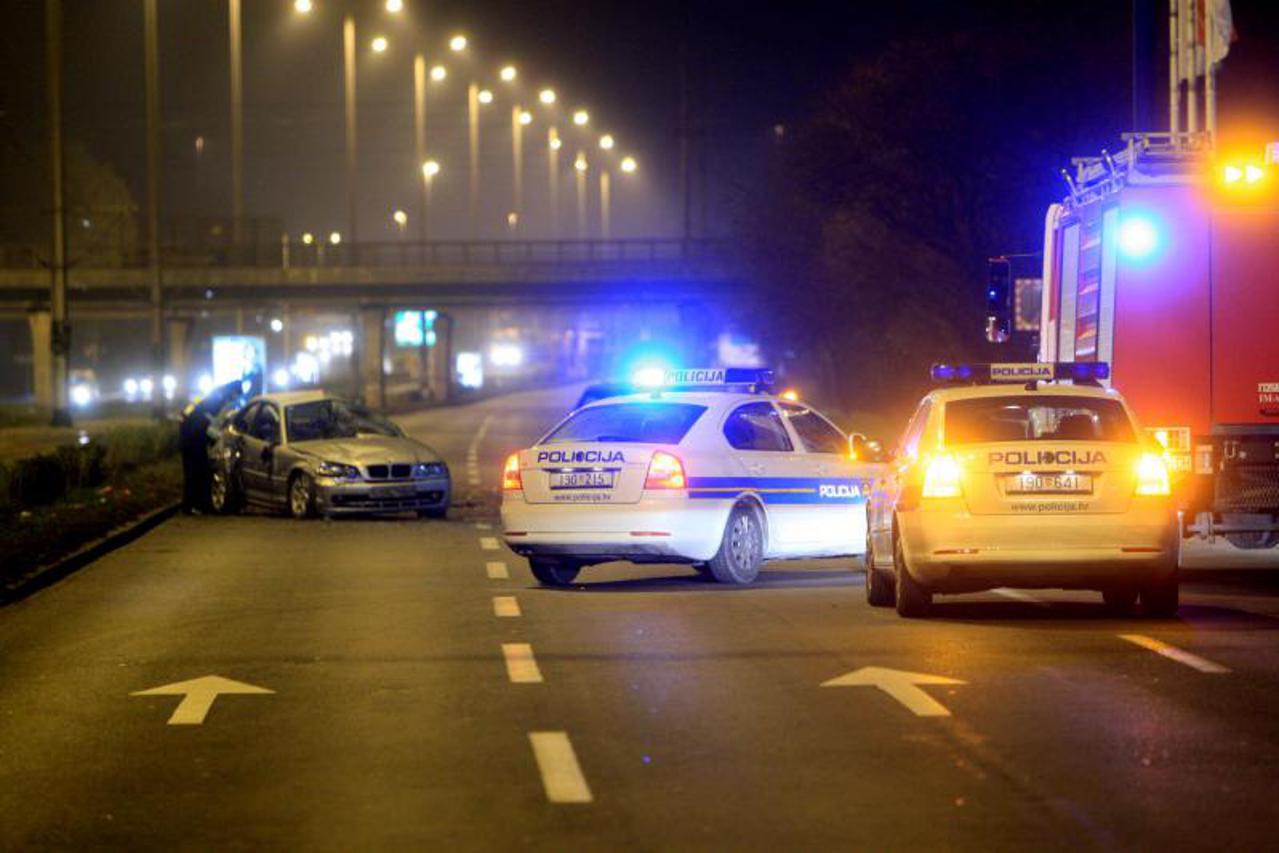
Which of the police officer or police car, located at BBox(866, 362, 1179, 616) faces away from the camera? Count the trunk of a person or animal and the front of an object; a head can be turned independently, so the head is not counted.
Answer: the police car

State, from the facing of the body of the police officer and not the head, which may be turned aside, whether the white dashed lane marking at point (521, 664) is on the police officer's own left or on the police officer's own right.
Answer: on the police officer's own right

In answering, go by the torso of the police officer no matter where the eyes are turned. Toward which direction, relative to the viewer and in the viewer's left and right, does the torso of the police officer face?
facing to the right of the viewer

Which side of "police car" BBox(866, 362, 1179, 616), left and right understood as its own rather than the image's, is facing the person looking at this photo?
back

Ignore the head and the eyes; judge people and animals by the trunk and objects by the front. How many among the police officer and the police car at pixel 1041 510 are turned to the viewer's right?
1

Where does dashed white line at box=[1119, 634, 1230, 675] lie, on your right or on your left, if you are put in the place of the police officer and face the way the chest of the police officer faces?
on your right

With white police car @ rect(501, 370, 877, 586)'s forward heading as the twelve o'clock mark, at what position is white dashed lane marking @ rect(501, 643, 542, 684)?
The white dashed lane marking is roughly at 5 o'clock from the white police car.

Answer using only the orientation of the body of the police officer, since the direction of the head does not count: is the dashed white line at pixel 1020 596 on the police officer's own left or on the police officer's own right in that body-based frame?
on the police officer's own right

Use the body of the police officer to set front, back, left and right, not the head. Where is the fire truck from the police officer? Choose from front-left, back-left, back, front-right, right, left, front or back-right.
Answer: front-right
